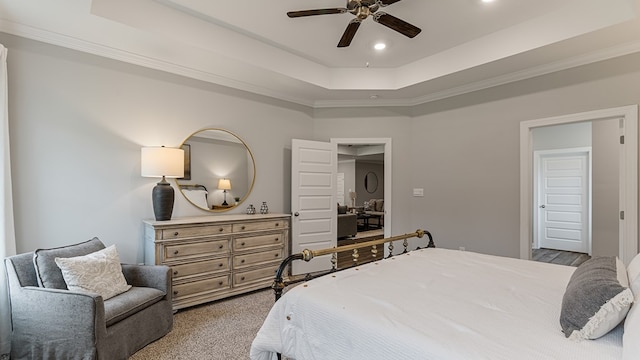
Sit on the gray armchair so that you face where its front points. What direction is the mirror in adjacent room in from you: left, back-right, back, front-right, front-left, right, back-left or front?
left

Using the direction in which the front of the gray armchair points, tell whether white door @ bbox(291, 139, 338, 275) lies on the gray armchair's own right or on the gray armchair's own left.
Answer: on the gray armchair's own left

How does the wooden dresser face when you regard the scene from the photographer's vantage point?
facing the viewer and to the right of the viewer

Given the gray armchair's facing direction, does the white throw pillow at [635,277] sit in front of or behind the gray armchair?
in front

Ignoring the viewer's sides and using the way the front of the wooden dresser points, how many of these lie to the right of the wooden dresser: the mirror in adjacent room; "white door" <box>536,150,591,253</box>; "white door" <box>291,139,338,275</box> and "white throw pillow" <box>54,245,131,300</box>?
1

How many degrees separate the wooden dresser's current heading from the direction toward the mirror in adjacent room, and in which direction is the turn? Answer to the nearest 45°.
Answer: approximately 90° to its left

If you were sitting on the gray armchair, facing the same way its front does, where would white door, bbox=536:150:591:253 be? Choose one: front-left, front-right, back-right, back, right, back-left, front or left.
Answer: front-left

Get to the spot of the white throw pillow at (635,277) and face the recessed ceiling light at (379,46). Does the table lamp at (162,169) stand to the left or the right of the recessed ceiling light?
left

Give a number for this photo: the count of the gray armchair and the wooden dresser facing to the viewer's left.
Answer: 0

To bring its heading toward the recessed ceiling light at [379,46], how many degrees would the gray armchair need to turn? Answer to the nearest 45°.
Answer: approximately 45° to its left
